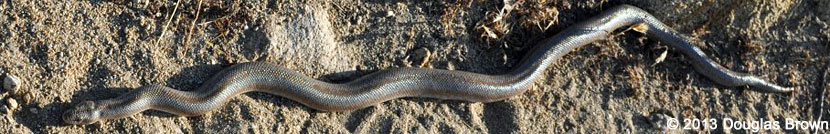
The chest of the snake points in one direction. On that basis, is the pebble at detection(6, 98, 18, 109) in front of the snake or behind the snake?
in front

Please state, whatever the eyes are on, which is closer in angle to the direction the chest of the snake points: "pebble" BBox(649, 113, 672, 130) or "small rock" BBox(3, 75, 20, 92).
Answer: the small rock

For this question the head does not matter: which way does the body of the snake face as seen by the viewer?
to the viewer's left

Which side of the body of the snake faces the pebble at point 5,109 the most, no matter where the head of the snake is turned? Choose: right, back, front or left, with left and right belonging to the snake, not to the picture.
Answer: front

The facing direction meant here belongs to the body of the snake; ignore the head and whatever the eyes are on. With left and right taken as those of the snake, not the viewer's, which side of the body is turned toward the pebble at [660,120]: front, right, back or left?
back

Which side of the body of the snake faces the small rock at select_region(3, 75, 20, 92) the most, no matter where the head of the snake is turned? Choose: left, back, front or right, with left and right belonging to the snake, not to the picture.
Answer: front
